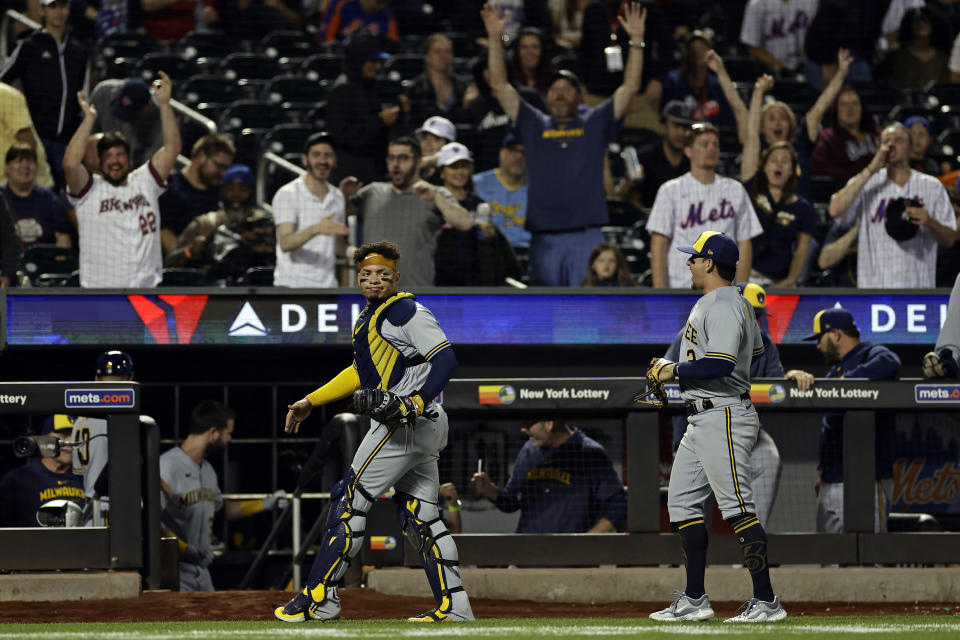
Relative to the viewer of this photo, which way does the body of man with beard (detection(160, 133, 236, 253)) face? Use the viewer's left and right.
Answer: facing the viewer and to the right of the viewer

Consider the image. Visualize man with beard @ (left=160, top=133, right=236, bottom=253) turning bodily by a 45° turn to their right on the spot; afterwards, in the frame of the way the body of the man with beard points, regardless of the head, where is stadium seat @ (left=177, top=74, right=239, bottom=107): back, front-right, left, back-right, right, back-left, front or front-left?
back

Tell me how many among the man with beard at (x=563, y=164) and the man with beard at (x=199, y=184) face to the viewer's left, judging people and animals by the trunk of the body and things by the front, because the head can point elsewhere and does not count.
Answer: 0

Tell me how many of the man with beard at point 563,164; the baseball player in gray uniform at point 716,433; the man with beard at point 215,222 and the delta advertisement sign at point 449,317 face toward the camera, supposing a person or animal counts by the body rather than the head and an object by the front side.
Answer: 3

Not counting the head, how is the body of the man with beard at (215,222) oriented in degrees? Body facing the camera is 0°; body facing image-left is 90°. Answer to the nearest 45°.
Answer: approximately 0°

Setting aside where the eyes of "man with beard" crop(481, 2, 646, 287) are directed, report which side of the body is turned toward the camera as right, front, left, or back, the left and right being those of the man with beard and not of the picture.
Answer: front

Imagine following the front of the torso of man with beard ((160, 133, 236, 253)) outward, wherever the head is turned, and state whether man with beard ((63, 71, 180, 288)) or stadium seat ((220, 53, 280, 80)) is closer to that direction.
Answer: the man with beard

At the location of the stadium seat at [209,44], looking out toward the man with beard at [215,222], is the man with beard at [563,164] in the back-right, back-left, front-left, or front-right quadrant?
front-left

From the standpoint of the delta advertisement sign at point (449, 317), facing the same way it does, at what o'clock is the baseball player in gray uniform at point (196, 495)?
The baseball player in gray uniform is roughly at 2 o'clock from the delta advertisement sign.

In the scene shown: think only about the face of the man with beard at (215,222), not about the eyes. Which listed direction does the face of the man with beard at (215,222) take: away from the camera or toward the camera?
toward the camera

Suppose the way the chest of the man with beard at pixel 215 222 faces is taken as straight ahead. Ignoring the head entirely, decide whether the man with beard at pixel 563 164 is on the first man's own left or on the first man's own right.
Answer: on the first man's own left

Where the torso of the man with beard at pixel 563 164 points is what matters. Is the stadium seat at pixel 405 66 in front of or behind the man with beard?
behind

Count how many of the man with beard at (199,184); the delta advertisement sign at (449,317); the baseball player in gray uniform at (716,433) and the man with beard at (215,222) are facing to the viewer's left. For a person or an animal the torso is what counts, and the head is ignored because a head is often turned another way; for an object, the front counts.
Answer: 1

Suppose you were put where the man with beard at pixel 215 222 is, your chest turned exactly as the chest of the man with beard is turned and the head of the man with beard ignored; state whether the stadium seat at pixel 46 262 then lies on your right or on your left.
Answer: on your right

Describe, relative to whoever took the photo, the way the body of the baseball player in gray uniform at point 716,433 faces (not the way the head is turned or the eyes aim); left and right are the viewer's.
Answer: facing to the left of the viewer

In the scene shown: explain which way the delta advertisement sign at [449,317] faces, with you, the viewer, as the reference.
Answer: facing the viewer

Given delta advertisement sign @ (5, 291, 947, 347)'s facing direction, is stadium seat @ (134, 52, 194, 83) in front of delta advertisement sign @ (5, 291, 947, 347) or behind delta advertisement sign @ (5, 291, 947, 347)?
behind
